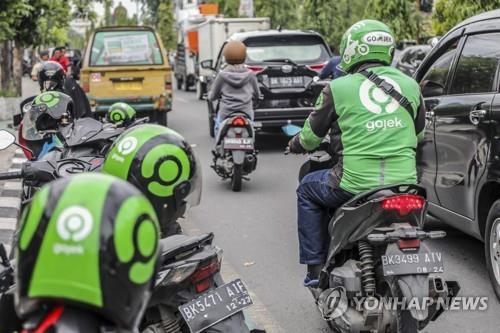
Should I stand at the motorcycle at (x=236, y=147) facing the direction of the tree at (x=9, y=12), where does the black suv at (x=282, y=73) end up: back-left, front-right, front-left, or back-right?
front-right

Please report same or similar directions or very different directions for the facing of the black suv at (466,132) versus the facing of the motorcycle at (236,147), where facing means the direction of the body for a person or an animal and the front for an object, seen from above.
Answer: same or similar directions

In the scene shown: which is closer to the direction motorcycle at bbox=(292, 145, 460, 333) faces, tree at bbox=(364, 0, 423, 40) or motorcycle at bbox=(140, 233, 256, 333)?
the tree

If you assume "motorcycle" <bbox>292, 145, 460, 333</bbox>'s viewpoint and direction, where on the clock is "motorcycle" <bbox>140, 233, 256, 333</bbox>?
"motorcycle" <bbox>140, 233, 256, 333</bbox> is roughly at 9 o'clock from "motorcycle" <bbox>292, 145, 460, 333</bbox>.

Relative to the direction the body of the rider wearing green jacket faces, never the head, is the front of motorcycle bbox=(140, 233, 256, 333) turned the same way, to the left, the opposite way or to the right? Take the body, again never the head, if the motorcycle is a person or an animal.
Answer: the same way

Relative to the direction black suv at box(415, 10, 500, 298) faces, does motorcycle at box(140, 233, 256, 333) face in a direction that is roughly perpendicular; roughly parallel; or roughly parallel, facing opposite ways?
roughly parallel

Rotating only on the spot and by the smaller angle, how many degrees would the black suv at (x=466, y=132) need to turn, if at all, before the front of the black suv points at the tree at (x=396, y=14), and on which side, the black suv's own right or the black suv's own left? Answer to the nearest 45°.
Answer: approximately 45° to the black suv's own right

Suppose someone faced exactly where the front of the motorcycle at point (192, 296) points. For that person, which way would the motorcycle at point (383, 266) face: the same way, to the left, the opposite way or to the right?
the same way

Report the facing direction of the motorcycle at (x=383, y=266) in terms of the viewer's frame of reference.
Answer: facing away from the viewer and to the left of the viewer

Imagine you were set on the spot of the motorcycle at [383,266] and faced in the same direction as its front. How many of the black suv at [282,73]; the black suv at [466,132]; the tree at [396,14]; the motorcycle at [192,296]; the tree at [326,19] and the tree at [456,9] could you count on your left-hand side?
1

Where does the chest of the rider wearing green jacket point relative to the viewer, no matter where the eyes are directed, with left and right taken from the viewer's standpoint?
facing away from the viewer and to the left of the viewer

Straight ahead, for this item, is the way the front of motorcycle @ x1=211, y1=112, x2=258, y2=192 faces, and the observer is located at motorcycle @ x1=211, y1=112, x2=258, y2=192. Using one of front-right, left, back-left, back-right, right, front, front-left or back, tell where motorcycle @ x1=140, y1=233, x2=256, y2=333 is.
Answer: back

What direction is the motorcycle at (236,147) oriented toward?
away from the camera

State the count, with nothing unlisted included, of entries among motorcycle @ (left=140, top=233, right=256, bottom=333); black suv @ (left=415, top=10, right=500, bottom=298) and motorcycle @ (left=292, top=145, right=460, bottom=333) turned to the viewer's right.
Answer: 0

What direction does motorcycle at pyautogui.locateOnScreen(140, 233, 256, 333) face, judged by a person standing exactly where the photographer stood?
facing away from the viewer and to the left of the viewer

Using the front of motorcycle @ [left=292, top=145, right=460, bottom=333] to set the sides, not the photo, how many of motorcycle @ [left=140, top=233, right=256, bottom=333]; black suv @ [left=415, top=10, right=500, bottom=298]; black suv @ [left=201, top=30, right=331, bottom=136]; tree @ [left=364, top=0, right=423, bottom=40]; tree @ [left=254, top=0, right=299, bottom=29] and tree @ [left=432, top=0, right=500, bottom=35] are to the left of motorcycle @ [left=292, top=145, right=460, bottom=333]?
1

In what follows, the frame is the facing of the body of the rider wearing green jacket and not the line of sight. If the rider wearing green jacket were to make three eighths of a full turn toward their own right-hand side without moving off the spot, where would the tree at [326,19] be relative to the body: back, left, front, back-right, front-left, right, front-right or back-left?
left
